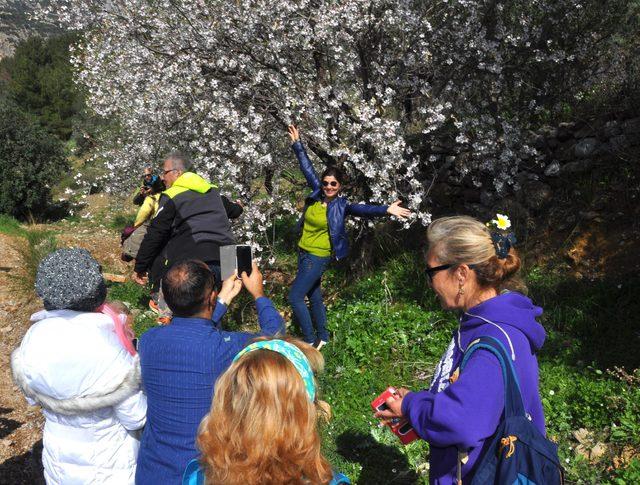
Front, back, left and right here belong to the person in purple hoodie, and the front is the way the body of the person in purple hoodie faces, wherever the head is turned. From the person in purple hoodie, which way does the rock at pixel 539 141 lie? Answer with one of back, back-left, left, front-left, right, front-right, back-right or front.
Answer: right

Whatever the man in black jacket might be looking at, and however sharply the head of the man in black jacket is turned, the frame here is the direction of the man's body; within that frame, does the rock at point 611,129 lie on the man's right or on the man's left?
on the man's right

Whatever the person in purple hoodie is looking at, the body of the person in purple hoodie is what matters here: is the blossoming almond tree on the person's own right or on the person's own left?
on the person's own right

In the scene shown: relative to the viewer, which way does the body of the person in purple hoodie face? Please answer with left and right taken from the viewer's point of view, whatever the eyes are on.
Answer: facing to the left of the viewer

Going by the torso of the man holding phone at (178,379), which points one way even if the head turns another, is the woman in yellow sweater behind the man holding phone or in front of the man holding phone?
in front

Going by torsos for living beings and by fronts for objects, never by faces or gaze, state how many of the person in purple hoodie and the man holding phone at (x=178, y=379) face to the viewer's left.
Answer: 1

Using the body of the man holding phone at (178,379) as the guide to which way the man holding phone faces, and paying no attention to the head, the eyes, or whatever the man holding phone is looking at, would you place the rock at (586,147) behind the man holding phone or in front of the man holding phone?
in front

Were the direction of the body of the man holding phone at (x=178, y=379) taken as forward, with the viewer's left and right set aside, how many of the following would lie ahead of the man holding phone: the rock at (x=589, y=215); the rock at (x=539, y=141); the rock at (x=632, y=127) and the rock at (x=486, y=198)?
4

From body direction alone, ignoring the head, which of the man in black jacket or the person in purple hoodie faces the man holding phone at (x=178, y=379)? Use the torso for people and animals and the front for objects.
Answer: the person in purple hoodie

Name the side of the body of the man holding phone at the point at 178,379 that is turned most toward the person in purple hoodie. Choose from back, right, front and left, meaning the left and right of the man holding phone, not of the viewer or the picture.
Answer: right

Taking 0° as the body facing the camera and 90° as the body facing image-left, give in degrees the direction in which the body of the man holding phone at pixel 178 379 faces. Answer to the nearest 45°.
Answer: approximately 225°
